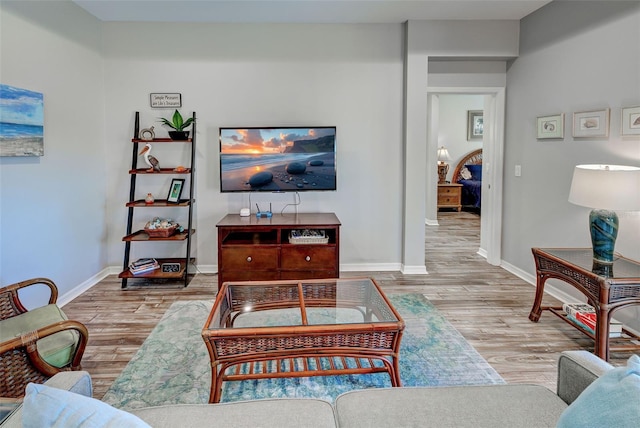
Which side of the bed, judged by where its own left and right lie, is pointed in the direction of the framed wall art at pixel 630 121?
front

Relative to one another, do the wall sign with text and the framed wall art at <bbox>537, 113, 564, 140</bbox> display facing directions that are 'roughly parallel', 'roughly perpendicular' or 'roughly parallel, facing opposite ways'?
roughly perpendicular

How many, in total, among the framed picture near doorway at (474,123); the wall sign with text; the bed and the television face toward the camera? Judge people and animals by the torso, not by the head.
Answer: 4

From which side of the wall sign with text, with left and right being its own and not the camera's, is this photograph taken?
front

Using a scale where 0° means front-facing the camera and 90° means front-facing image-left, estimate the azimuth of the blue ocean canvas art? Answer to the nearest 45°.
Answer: approximately 315°

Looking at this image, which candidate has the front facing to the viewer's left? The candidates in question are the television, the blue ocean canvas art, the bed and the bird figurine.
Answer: the bird figurine

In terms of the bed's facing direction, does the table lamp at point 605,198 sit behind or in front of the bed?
in front

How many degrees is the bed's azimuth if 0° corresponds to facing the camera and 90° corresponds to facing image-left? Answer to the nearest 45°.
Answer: approximately 0°

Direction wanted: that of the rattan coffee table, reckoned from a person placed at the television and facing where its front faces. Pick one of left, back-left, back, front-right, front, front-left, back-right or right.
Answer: front

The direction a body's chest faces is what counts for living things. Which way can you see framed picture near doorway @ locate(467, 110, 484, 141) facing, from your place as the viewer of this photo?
facing the viewer

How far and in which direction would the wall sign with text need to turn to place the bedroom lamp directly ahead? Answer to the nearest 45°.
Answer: approximately 135° to its left
